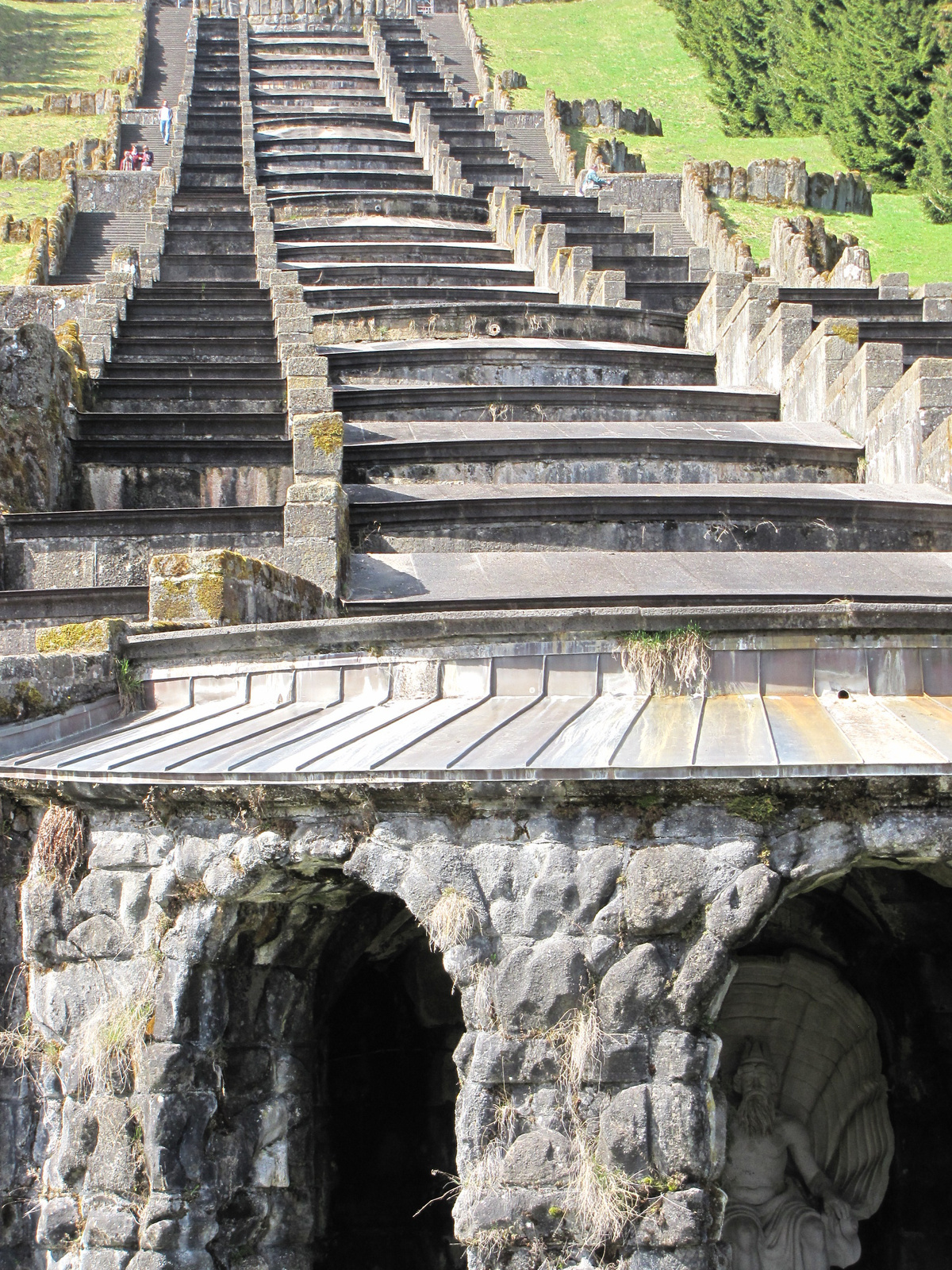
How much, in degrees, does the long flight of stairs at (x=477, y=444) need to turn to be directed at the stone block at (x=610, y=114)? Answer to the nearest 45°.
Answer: approximately 180°

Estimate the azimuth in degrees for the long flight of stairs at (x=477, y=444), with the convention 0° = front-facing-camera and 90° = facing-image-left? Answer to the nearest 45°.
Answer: approximately 0°

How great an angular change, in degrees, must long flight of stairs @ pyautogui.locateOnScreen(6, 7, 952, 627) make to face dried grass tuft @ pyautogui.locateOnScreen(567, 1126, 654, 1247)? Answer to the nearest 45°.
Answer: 0° — it already faces it

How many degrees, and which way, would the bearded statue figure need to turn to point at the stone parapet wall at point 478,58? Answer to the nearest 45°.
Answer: approximately 180°

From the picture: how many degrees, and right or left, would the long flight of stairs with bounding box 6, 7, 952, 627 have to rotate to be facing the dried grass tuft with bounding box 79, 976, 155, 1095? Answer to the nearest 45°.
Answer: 0° — it already faces it

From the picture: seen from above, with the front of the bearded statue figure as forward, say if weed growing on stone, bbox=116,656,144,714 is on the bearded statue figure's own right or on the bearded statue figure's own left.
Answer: on the bearded statue figure's own right

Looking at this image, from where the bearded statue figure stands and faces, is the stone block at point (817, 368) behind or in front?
behind

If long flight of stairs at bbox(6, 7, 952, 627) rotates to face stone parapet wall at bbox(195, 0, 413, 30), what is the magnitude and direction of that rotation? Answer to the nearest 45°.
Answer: approximately 180°

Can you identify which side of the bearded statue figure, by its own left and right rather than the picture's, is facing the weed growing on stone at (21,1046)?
right

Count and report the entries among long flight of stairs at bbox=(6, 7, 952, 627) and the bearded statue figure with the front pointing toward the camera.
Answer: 2

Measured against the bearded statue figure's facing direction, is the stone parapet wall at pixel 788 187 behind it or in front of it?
behind

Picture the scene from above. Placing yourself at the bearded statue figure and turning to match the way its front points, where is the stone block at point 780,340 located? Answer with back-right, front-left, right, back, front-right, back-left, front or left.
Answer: back

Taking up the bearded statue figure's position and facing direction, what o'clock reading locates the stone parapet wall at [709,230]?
The stone parapet wall is roughly at 6 o'clock from the bearded statue figure.

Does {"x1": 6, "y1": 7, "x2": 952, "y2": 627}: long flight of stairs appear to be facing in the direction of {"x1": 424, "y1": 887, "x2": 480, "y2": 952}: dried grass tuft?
yes

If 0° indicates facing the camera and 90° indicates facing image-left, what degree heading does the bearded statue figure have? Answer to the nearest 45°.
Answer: approximately 0°
